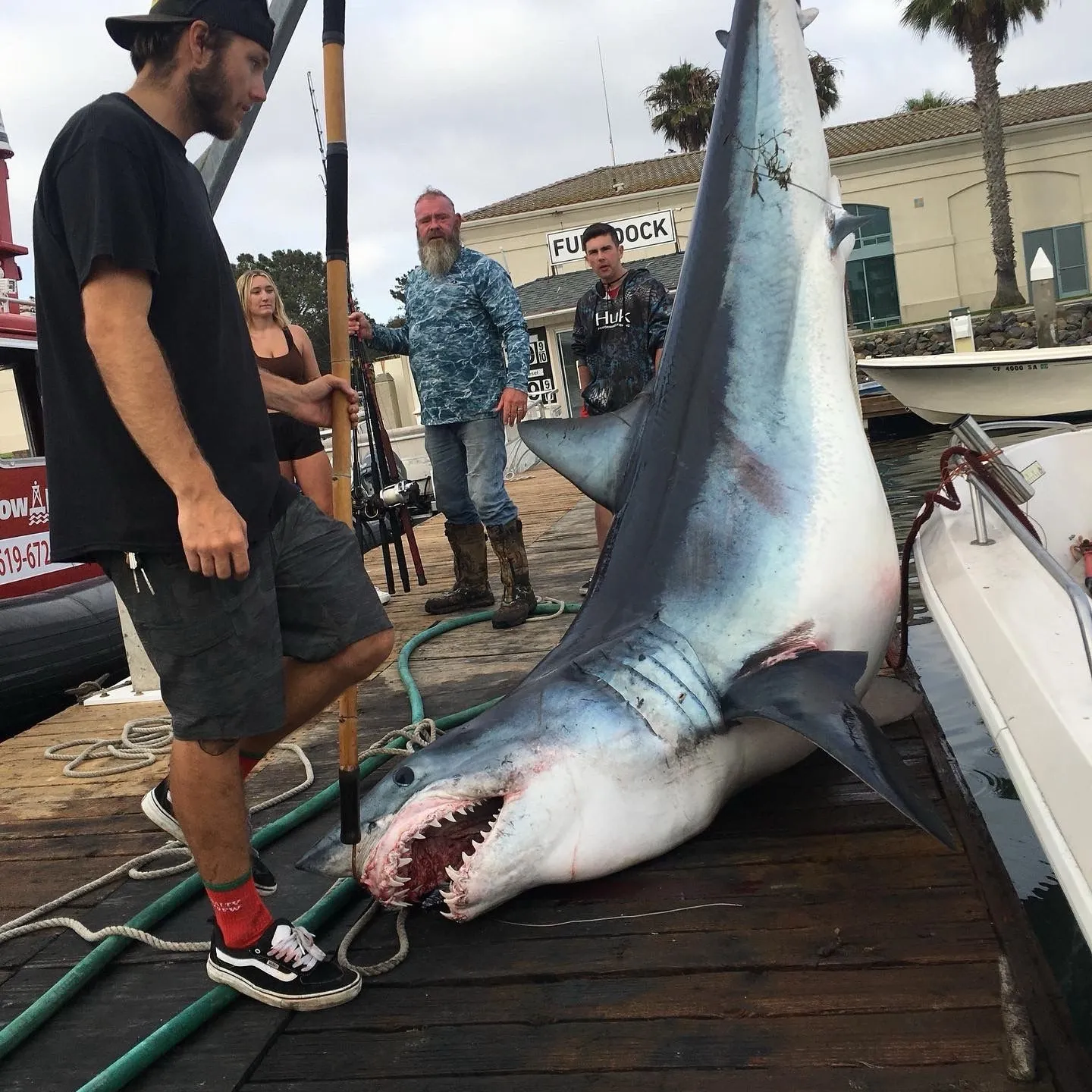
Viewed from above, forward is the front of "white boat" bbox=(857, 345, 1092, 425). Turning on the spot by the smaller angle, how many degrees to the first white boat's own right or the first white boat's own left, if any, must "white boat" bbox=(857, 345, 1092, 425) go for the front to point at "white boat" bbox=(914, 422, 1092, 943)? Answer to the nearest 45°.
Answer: approximately 90° to the first white boat's own left

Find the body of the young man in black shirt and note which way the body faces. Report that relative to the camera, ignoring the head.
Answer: to the viewer's right

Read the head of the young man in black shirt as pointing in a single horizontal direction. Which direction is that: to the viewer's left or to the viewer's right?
to the viewer's right

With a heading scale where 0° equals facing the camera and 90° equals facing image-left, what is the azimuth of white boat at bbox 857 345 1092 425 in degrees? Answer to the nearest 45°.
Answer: approximately 90°

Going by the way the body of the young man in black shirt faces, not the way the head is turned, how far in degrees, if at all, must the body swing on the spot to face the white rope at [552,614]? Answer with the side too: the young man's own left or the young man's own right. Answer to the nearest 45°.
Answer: approximately 45° to the young man's own left

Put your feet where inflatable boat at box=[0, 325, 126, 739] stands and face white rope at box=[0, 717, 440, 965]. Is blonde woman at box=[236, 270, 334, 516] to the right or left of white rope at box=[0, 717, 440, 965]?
left

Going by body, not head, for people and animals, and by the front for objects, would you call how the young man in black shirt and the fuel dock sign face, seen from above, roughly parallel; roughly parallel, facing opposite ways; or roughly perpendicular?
roughly perpendicular
